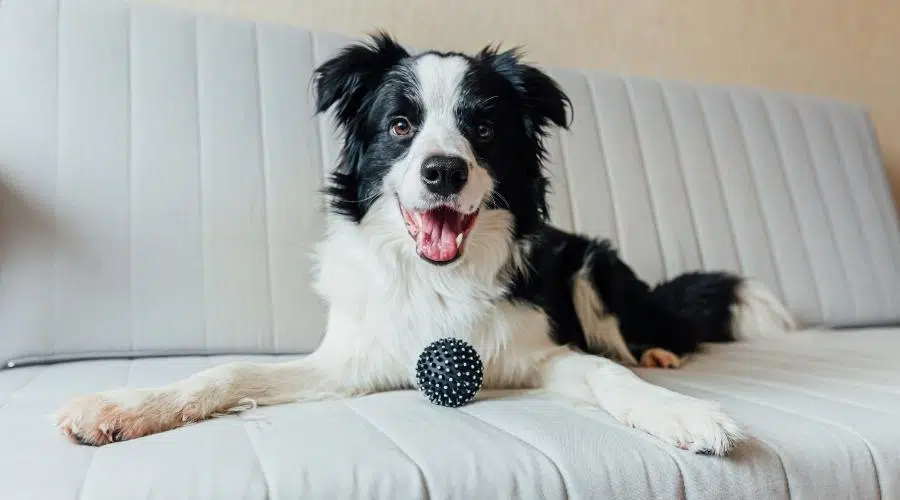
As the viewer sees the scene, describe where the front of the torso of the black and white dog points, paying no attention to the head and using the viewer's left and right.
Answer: facing the viewer and to the left of the viewer
